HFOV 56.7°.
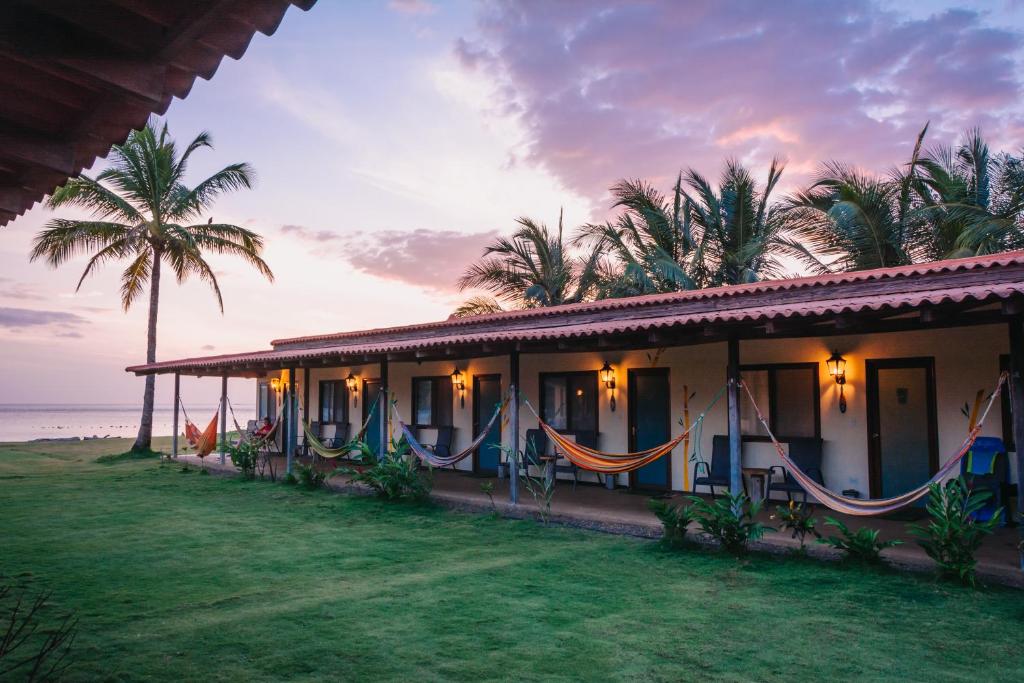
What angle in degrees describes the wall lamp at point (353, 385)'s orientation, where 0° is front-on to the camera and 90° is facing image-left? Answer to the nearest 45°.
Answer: approximately 45°

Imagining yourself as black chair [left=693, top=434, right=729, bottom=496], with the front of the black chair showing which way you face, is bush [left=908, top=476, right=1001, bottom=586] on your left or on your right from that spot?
on your left

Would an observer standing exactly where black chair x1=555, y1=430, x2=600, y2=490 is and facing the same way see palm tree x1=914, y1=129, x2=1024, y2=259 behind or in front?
behind

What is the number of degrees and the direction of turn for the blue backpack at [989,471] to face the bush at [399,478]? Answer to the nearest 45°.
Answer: approximately 45° to its right

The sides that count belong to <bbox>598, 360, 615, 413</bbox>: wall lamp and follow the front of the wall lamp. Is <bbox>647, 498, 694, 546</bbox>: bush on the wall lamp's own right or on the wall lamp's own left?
on the wall lamp's own left
